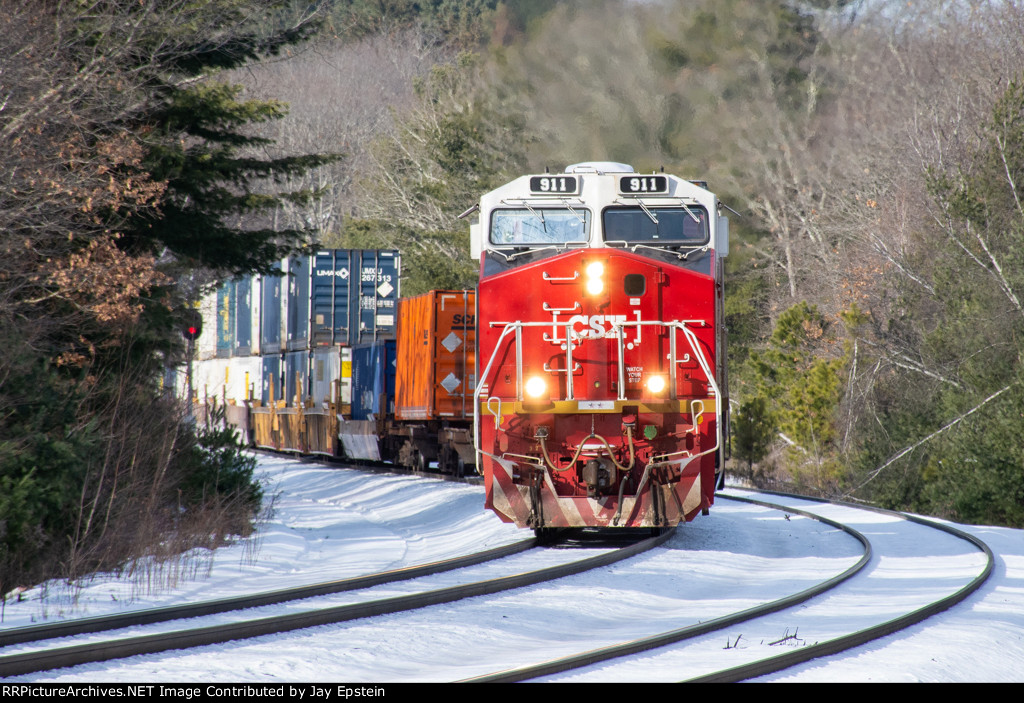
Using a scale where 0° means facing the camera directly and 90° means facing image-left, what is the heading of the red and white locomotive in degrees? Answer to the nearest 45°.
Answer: approximately 0°

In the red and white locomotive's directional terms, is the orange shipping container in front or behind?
behind

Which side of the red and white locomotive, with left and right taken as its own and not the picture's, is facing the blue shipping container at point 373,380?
back

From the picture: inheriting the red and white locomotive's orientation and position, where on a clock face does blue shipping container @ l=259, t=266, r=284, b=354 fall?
The blue shipping container is roughly at 5 o'clock from the red and white locomotive.

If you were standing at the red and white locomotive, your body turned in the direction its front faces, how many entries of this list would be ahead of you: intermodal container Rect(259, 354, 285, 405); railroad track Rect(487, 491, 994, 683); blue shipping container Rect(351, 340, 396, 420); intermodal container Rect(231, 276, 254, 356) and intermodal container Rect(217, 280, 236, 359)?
1

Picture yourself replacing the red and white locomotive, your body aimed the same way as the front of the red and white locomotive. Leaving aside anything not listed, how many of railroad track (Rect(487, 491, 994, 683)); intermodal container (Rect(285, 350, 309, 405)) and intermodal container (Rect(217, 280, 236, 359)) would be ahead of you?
1

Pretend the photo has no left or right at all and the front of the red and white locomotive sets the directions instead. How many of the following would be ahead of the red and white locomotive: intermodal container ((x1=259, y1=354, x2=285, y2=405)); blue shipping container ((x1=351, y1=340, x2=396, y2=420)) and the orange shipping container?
0

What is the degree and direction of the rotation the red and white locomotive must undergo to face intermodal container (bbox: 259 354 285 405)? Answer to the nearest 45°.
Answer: approximately 135° to its right

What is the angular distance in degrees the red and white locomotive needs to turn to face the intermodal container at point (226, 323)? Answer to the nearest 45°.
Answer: approximately 135° to its right

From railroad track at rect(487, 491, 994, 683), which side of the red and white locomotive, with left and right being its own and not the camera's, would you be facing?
front

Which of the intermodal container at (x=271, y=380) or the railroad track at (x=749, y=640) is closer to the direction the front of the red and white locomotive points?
the railroad track
